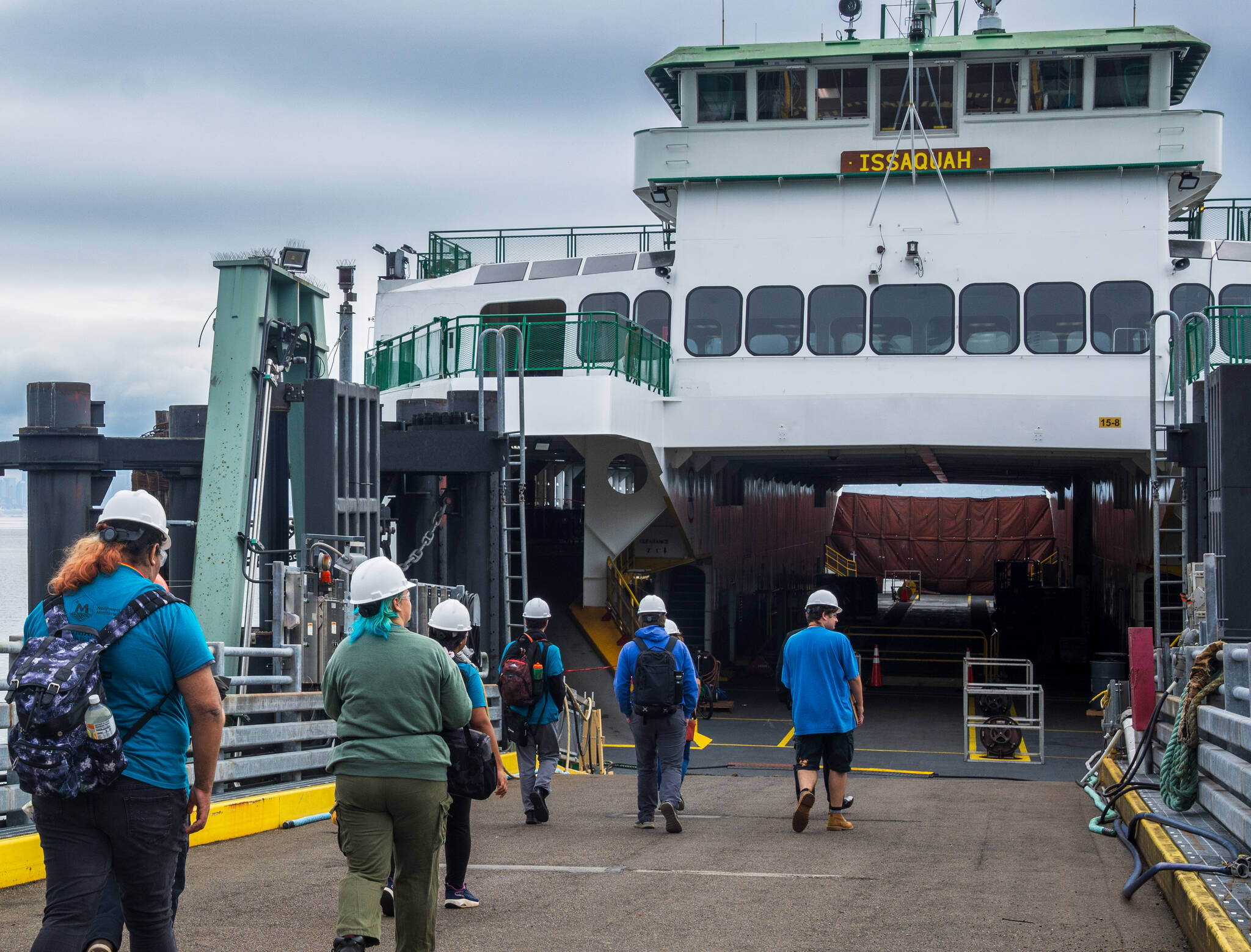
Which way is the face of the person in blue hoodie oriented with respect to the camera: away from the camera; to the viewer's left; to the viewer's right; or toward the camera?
away from the camera

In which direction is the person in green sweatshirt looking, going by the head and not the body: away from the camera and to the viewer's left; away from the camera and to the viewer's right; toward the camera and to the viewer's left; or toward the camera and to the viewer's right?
away from the camera and to the viewer's right

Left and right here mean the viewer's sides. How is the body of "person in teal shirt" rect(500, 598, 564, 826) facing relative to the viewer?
facing away from the viewer

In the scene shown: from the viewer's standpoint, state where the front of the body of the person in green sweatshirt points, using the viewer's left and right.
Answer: facing away from the viewer

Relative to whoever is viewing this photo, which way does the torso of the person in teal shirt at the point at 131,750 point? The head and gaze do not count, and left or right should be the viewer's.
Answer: facing away from the viewer and to the right of the viewer

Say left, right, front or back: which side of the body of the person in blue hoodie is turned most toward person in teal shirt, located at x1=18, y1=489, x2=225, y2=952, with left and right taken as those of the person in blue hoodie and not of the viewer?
back

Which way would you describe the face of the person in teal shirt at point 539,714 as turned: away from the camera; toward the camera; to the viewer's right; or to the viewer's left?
away from the camera

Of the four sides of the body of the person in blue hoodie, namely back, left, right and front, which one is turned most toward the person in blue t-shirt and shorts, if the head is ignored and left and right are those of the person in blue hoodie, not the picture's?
right

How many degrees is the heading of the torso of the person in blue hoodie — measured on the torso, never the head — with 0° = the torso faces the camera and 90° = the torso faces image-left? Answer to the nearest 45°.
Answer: approximately 180°

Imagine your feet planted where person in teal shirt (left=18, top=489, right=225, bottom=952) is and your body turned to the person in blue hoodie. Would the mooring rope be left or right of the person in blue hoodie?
right
